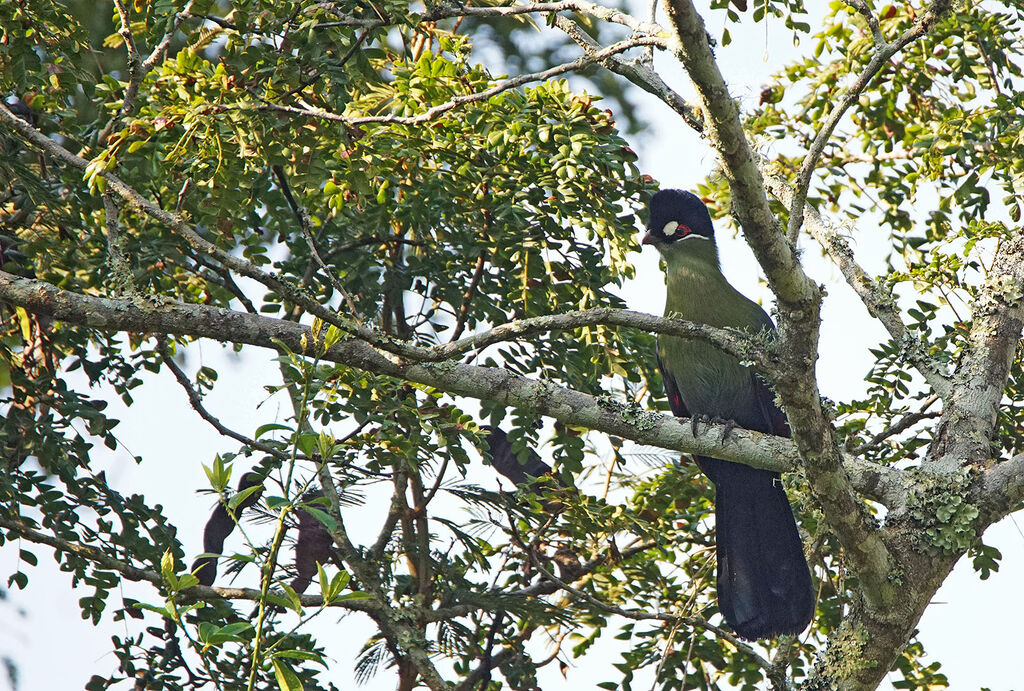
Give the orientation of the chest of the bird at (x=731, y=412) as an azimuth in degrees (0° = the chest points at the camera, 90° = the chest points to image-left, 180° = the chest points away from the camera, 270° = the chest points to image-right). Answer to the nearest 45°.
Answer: approximately 45°
